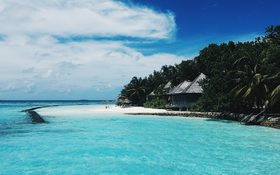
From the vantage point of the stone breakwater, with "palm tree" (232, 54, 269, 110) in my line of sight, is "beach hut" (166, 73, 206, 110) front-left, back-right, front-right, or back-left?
front-left

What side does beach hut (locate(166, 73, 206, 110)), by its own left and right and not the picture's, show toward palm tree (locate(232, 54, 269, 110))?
left

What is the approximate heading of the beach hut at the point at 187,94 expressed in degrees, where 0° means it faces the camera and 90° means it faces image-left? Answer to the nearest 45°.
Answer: approximately 45°
